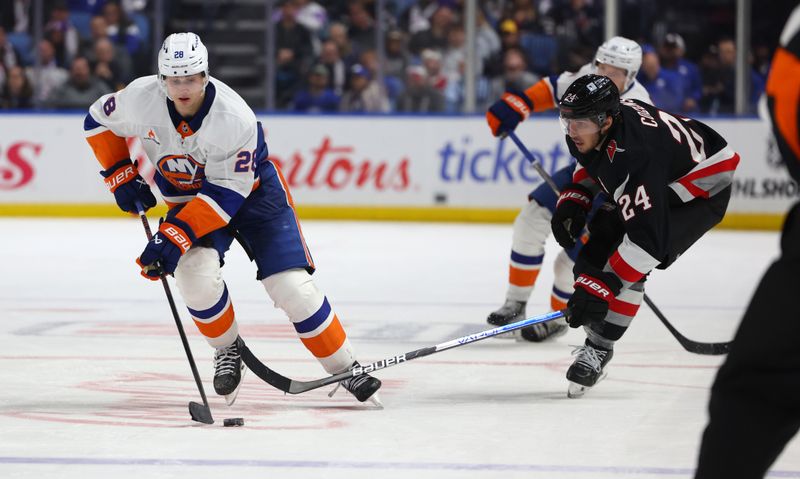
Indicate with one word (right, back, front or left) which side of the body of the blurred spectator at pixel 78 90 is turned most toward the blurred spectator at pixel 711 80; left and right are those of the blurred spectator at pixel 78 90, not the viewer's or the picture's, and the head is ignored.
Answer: left

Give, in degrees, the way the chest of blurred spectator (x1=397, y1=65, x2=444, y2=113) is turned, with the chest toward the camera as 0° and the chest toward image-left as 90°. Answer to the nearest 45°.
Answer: approximately 0°

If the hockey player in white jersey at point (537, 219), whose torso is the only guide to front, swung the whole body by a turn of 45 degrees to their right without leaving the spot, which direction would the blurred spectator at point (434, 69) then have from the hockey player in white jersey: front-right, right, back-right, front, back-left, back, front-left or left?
right

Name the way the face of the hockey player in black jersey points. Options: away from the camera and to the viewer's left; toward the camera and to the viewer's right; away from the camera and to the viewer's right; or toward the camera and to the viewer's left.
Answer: toward the camera and to the viewer's left

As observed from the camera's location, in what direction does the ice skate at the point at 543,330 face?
facing to the left of the viewer

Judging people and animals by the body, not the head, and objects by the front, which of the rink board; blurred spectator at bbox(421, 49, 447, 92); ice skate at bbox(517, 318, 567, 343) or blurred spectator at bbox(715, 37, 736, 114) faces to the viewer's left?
the ice skate

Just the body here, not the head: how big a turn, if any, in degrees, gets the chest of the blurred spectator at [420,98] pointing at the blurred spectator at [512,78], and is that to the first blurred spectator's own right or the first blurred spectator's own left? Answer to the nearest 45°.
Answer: approximately 90° to the first blurred spectator's own left

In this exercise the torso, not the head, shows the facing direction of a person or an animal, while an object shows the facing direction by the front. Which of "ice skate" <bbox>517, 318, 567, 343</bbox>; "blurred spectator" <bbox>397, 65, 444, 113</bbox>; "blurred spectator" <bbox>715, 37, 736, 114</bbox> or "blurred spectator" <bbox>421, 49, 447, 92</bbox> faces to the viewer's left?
the ice skate

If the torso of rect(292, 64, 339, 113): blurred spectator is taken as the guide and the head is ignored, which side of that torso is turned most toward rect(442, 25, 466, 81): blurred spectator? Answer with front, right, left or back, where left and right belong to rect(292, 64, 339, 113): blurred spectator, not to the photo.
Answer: left
